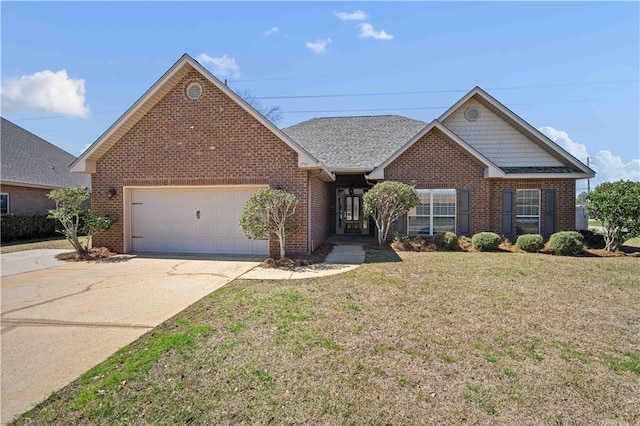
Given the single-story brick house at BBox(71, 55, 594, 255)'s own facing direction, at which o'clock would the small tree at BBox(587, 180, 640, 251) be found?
The small tree is roughly at 9 o'clock from the single-story brick house.

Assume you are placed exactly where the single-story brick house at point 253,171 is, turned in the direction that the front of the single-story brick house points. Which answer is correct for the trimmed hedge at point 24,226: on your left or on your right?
on your right

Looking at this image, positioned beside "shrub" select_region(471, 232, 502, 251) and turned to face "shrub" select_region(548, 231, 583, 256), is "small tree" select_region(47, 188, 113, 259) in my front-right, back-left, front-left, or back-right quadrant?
back-right

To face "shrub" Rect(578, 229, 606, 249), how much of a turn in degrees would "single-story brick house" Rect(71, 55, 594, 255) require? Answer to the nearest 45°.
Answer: approximately 90° to its left

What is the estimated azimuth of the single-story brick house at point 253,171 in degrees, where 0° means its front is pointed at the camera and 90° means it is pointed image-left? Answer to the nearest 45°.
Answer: approximately 0°

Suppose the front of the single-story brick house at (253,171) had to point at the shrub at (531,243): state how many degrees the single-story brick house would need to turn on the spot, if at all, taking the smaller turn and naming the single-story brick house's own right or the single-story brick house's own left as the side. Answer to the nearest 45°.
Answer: approximately 90° to the single-story brick house's own left

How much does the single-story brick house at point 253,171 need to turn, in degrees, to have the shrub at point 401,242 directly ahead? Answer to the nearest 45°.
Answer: approximately 90° to its left
